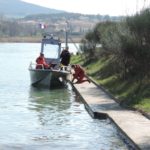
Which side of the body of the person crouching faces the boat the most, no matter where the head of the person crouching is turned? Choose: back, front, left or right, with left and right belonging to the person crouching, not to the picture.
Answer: front

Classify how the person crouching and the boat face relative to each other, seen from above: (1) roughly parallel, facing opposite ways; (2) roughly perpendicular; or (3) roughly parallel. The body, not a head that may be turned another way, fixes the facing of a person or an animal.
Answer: roughly perpendicular

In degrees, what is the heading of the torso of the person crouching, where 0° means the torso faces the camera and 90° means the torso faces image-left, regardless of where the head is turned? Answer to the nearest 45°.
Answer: approximately 90°

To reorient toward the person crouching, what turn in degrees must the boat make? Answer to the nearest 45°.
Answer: approximately 90° to its left

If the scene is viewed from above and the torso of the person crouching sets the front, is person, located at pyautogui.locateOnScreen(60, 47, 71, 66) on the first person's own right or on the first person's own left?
on the first person's own right

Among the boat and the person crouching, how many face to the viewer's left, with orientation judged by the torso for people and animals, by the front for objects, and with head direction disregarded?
1
